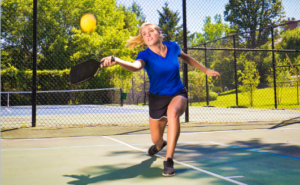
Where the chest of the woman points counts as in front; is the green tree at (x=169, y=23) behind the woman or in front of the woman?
behind

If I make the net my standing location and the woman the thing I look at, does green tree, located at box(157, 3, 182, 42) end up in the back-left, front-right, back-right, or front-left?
back-left

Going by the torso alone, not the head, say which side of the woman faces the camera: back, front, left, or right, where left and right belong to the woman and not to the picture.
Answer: front

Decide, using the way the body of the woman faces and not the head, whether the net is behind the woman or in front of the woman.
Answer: behind

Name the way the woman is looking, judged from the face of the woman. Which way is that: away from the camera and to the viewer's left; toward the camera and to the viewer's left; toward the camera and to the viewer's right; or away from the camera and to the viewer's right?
toward the camera and to the viewer's left
